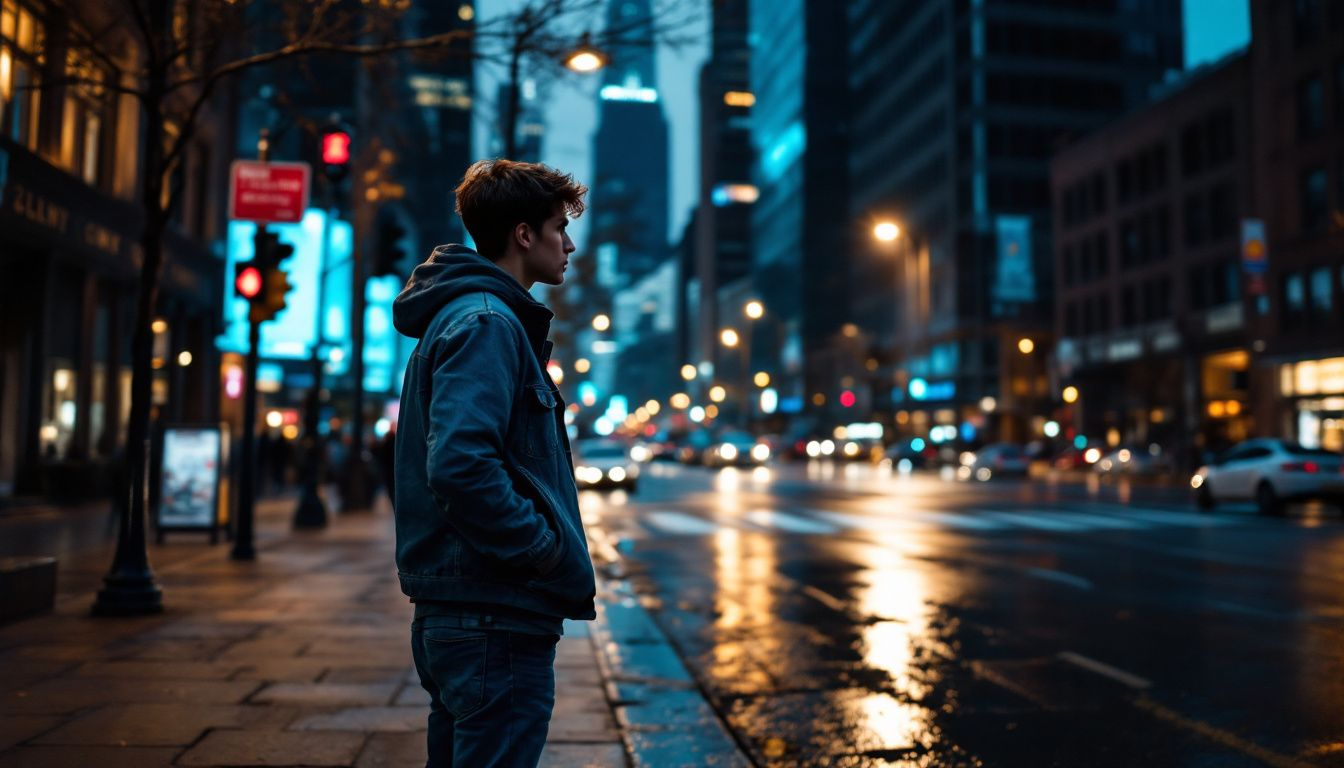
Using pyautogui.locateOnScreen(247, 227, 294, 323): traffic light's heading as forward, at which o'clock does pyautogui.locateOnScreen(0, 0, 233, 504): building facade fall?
The building facade is roughly at 4 o'clock from the traffic light.

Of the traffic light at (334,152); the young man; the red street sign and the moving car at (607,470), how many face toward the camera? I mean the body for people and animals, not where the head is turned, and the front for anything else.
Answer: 3

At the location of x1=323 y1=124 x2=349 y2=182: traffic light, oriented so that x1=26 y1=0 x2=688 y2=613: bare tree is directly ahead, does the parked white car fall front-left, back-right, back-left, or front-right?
back-left

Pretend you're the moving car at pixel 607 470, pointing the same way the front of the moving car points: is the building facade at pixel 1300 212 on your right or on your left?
on your left

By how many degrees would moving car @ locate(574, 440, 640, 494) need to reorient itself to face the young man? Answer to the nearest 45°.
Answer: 0° — it already faces them

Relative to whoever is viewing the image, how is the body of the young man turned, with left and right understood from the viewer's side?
facing to the right of the viewer

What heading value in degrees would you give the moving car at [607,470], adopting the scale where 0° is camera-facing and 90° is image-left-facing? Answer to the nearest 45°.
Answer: approximately 0°
